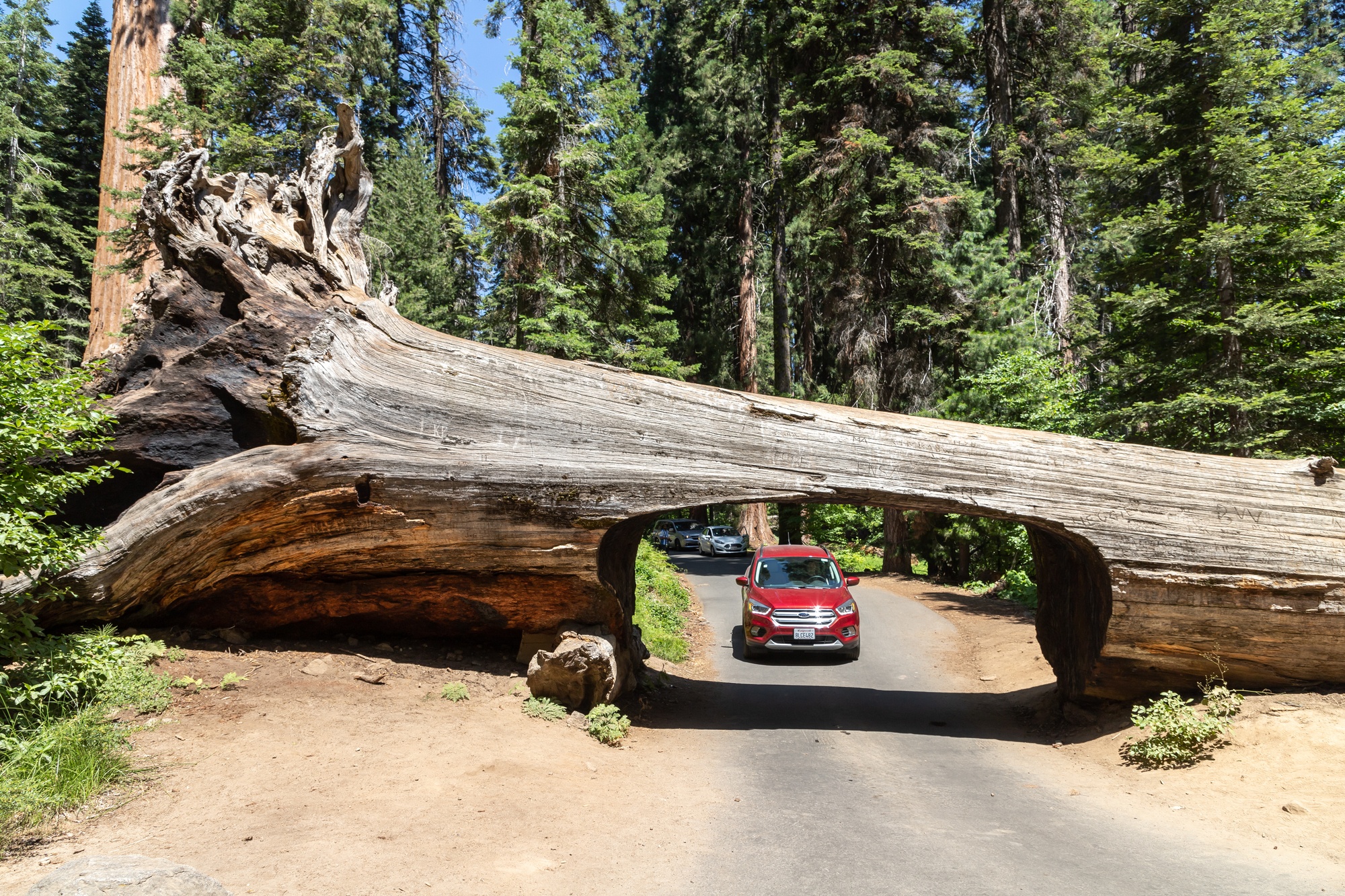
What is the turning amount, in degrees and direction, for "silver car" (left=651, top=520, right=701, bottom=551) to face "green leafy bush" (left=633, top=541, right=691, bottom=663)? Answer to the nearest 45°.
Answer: approximately 45° to its right

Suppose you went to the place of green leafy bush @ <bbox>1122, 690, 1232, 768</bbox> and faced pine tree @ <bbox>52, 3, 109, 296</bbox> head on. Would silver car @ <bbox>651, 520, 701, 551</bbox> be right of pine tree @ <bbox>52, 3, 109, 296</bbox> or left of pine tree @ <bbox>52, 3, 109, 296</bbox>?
right

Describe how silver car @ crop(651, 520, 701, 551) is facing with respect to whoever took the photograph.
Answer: facing the viewer and to the right of the viewer

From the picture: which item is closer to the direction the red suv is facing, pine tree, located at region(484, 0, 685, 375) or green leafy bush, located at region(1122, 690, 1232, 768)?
the green leafy bush

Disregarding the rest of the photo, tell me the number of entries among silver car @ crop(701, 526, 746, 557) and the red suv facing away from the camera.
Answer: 0

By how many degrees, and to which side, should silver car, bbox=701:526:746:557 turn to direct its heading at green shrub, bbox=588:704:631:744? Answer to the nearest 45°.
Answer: approximately 45° to its right

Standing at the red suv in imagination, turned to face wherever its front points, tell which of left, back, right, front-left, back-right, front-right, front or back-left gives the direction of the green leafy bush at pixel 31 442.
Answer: front-right

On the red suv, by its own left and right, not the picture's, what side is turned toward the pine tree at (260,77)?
right

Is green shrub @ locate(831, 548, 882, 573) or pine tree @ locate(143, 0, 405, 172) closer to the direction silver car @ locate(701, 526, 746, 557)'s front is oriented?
the green shrub

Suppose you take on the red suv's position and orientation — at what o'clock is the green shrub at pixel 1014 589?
The green shrub is roughly at 7 o'clock from the red suv.
